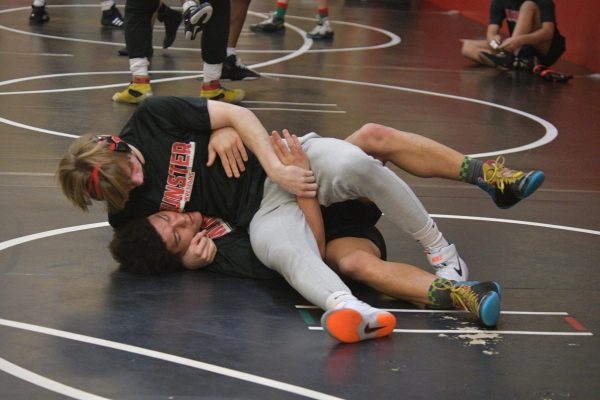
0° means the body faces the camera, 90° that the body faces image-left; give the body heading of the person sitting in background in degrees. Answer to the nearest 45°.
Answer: approximately 45°

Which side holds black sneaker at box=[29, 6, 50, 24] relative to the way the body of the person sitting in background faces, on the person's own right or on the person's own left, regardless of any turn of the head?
on the person's own right

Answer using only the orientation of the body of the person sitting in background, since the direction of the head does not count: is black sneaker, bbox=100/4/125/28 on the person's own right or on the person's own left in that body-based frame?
on the person's own right
